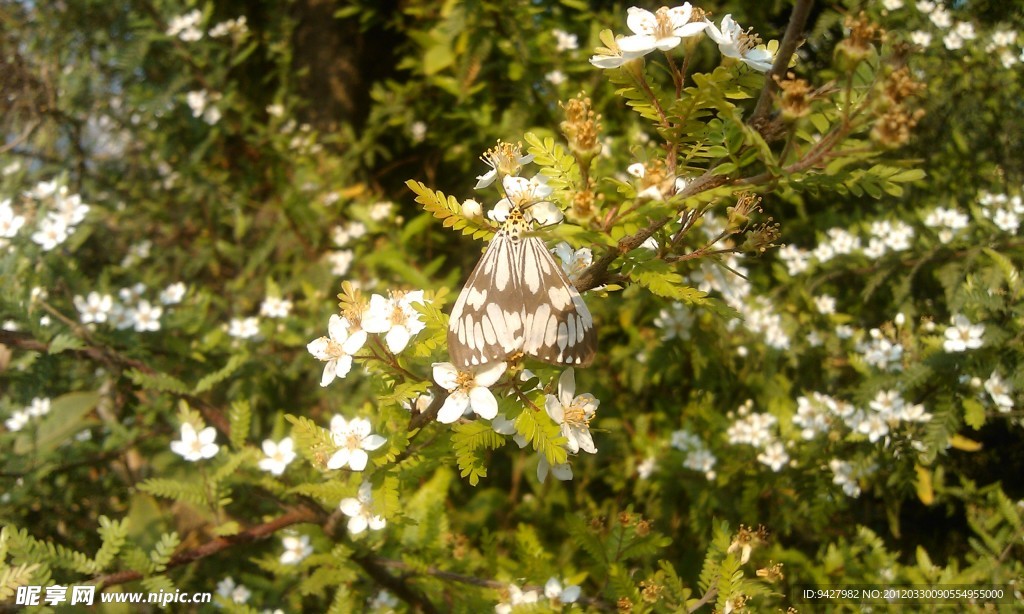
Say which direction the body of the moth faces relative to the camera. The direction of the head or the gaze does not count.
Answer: away from the camera

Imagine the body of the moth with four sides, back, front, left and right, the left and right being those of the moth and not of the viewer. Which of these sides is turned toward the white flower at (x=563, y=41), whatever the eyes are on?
front

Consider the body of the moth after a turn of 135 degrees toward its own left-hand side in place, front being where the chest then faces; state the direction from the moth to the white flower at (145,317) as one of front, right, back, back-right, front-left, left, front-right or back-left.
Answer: right

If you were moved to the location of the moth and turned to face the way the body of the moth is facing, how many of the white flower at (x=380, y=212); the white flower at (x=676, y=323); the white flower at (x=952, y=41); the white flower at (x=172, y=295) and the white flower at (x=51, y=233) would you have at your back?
0

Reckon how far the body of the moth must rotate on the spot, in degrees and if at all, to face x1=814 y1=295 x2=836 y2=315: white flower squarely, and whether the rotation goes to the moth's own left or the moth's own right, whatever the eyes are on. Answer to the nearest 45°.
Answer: approximately 45° to the moth's own right

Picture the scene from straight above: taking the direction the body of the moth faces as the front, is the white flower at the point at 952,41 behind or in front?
in front

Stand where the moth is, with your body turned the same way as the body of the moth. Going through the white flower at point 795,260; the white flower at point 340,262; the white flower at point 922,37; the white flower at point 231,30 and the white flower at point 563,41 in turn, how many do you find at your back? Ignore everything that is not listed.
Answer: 0

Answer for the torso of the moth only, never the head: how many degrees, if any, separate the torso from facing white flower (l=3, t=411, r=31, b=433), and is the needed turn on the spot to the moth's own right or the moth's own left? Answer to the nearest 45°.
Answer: approximately 45° to the moth's own left

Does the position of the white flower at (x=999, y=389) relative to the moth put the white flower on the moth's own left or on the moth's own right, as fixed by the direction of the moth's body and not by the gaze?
on the moth's own right

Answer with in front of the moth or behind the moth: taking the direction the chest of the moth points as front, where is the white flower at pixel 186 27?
in front

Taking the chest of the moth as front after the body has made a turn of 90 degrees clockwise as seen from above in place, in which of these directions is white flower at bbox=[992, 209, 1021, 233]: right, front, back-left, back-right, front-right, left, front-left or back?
front-left

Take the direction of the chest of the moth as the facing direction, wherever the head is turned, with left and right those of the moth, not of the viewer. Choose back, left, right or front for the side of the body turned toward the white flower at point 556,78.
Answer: front
